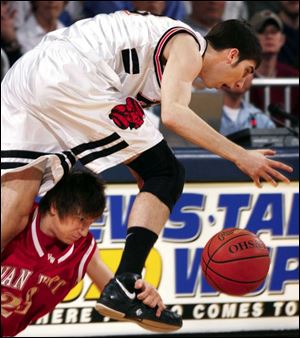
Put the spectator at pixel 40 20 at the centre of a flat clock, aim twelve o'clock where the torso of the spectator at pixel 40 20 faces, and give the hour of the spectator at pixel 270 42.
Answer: the spectator at pixel 270 42 is roughly at 9 o'clock from the spectator at pixel 40 20.

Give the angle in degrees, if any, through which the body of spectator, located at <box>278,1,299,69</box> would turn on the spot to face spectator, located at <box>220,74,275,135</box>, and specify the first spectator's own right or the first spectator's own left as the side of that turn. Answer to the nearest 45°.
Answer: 0° — they already face them

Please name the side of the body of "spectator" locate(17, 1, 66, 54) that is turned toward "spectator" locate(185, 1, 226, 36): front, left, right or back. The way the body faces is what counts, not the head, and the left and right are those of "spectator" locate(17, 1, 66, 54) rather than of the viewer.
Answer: left

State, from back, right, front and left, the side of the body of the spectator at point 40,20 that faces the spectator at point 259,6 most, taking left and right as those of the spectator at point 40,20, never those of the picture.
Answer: left

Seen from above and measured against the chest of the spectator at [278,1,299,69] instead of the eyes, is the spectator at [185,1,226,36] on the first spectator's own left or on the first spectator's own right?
on the first spectator's own right

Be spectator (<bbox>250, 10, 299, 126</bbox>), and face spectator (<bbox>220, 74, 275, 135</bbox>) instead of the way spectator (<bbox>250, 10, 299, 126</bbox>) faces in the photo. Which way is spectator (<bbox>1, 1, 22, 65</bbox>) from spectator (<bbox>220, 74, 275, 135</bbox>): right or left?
right

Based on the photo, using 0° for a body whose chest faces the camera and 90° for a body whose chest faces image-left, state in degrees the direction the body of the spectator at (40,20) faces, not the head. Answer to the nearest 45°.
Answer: approximately 0°

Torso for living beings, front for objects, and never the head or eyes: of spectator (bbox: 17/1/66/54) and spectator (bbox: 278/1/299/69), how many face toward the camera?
2

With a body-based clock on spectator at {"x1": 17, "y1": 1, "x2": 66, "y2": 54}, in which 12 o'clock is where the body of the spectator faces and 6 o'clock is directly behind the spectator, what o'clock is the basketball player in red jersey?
The basketball player in red jersey is roughly at 12 o'clock from the spectator.
